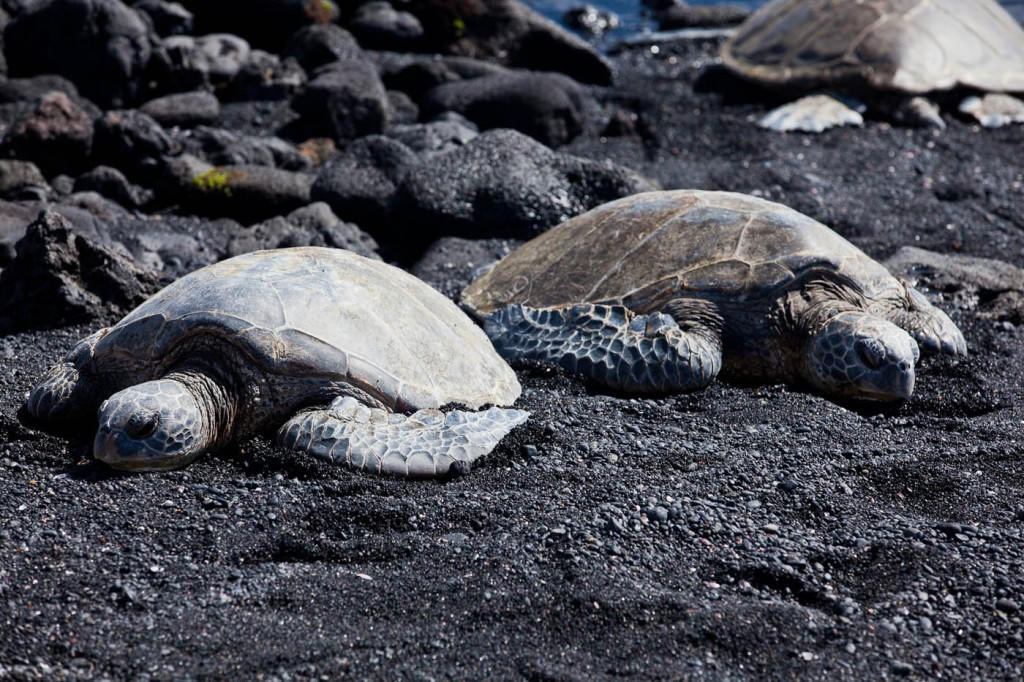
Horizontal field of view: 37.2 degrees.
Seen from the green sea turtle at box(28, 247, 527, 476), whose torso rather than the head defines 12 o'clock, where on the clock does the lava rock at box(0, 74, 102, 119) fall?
The lava rock is roughly at 4 o'clock from the green sea turtle.

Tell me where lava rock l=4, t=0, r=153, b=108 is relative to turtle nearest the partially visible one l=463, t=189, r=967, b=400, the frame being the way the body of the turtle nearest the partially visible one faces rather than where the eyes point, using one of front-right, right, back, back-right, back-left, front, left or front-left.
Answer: back

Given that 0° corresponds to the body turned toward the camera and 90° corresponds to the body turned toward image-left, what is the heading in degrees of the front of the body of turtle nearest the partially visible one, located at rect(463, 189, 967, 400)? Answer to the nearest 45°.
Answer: approximately 315°

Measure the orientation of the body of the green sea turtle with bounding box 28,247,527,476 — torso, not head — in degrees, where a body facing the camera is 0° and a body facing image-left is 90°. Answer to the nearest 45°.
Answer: approximately 45°

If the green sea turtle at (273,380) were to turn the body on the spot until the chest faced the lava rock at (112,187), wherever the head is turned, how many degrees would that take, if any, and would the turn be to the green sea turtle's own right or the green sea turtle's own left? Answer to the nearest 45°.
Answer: approximately 135° to the green sea turtle's own right

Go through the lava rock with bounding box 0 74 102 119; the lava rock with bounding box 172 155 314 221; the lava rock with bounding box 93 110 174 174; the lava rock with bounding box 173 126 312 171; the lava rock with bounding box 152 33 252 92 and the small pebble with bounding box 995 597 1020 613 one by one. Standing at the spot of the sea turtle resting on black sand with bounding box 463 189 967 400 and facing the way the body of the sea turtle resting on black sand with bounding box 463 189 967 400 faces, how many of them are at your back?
5

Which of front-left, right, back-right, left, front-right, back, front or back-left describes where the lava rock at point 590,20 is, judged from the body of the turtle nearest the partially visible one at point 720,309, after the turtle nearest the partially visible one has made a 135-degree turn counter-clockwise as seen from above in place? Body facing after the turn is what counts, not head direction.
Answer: front
